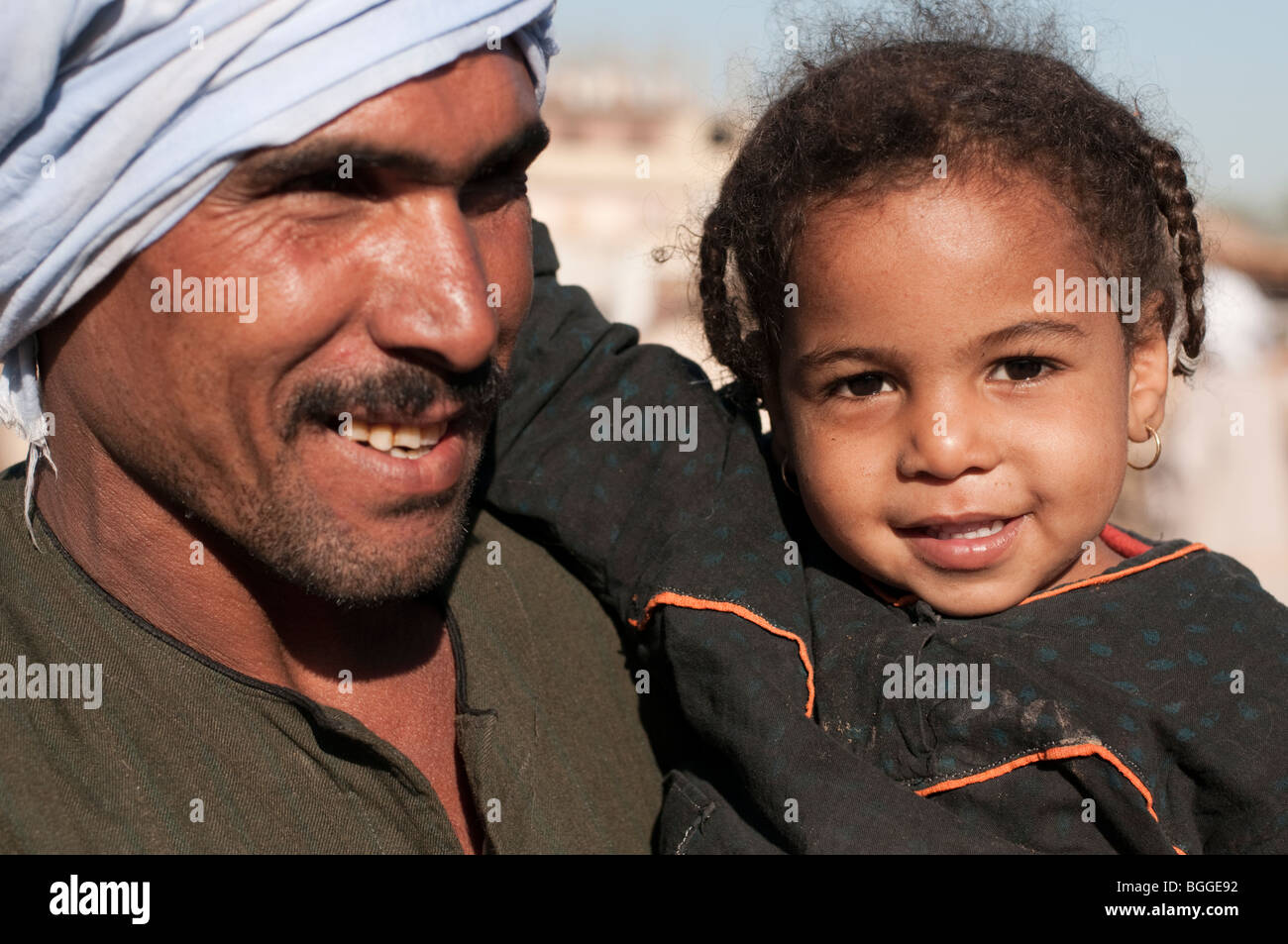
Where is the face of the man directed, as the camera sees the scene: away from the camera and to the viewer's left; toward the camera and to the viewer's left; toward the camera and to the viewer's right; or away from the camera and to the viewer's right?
toward the camera and to the viewer's right

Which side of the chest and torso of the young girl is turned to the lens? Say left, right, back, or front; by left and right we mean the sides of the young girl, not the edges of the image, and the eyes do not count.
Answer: front

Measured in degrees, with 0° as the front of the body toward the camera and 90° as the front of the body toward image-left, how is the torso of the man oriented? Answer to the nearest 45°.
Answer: approximately 315°

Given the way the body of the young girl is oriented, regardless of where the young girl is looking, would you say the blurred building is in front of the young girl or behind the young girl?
behind

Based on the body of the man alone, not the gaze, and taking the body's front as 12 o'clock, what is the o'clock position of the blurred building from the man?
The blurred building is roughly at 8 o'clock from the man.
